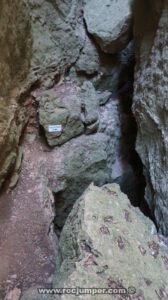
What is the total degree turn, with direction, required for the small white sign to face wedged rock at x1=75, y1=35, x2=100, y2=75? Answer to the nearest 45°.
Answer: approximately 135° to its left

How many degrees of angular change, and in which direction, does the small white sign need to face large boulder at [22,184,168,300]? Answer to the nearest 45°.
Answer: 0° — it already faces it

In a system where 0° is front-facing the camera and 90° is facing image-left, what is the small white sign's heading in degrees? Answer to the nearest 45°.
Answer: approximately 0°

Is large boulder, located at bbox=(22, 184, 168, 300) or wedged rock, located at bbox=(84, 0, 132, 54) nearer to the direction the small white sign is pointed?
the large boulder

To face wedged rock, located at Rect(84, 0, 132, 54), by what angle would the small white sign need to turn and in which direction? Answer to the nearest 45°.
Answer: approximately 135° to its left

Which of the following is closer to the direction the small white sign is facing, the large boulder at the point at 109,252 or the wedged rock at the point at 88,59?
the large boulder
